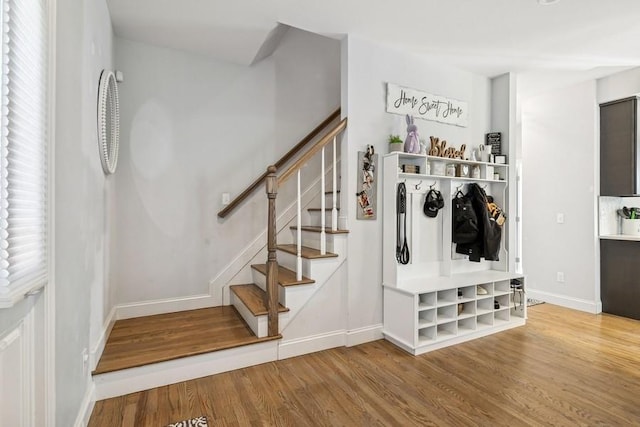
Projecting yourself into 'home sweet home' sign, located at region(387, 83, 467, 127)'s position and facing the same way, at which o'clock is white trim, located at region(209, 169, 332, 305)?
The white trim is roughly at 4 o'clock from the 'home sweet home' sign.

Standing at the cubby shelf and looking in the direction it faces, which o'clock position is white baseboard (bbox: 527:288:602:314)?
The white baseboard is roughly at 9 o'clock from the cubby shelf.

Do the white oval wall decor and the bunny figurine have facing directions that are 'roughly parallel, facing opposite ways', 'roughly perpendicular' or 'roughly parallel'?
roughly perpendicular

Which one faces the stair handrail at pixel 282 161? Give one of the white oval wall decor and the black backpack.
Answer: the white oval wall decor

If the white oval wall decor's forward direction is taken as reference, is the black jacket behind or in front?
in front

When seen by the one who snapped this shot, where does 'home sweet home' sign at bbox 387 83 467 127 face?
facing the viewer and to the right of the viewer

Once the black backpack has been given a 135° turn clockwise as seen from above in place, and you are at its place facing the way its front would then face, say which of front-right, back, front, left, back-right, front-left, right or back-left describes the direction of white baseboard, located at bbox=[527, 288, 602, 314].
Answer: back-right

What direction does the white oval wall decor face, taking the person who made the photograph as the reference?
facing to the right of the viewer

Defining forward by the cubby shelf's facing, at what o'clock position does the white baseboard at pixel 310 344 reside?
The white baseboard is roughly at 3 o'clock from the cubby shelf.

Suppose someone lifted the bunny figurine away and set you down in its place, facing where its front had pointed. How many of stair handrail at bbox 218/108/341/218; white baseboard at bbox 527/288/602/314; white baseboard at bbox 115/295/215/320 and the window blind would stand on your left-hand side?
1

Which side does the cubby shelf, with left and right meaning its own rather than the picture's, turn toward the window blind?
right

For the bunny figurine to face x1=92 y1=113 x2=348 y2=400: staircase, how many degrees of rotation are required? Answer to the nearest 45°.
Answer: approximately 90° to its right

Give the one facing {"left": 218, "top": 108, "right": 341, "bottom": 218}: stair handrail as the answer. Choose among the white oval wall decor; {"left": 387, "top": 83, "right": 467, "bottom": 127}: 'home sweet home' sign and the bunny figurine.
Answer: the white oval wall decor

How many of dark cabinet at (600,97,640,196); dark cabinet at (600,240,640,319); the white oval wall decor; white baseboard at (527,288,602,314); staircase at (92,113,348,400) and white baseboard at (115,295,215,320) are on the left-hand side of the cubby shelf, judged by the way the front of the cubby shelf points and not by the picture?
3

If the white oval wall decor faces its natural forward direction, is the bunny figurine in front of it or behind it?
in front
